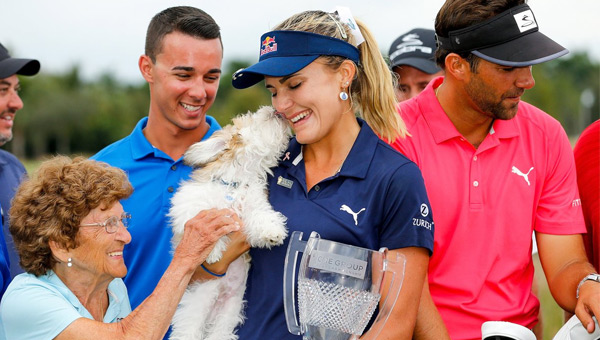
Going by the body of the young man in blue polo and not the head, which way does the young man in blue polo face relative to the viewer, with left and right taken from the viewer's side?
facing the viewer and to the right of the viewer

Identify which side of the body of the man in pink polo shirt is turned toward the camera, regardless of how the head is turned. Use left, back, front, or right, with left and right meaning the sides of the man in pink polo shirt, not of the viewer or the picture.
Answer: front

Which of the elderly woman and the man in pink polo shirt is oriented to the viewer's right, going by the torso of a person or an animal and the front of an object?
the elderly woman

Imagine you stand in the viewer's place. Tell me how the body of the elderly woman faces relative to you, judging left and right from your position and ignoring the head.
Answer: facing to the right of the viewer

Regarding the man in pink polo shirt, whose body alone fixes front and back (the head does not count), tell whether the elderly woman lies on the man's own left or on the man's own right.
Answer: on the man's own right

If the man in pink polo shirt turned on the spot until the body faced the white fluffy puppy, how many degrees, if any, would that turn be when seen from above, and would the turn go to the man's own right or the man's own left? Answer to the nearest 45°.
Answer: approximately 45° to the man's own right

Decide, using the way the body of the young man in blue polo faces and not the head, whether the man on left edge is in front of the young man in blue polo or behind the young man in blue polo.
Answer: behind

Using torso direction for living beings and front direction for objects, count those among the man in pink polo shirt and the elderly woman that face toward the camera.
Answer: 1

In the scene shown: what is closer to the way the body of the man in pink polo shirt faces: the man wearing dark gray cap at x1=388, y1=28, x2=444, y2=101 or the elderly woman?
the elderly woman

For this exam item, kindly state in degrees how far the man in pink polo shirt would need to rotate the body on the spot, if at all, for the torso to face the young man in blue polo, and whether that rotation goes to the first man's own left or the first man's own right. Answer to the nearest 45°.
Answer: approximately 90° to the first man's own right
